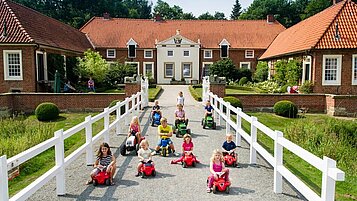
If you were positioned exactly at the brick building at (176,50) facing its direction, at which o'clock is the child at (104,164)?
The child is roughly at 12 o'clock from the brick building.

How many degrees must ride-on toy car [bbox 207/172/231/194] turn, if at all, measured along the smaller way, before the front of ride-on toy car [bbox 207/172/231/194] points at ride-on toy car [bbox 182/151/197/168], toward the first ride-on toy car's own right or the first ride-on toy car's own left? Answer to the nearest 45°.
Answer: approximately 135° to the first ride-on toy car's own right

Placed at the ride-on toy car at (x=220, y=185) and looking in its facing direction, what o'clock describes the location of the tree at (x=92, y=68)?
The tree is roughly at 5 o'clock from the ride-on toy car.

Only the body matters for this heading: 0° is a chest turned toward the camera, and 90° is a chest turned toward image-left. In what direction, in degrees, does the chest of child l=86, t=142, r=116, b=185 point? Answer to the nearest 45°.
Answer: approximately 0°

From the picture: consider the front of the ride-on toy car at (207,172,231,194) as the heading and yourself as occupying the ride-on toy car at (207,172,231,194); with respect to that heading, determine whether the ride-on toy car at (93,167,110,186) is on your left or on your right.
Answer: on your right

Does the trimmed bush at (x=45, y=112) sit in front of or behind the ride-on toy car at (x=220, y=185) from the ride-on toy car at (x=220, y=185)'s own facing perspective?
behind

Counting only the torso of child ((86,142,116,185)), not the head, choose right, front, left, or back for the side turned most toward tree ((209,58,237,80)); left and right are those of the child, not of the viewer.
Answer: back

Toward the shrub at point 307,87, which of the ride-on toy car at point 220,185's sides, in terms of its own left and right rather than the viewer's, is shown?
back

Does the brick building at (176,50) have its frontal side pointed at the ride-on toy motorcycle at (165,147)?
yes

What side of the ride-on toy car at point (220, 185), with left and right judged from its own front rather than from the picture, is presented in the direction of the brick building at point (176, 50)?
back

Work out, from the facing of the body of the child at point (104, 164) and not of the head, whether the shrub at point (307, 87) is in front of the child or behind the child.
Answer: behind
